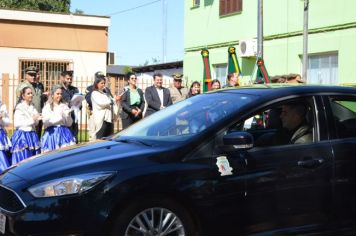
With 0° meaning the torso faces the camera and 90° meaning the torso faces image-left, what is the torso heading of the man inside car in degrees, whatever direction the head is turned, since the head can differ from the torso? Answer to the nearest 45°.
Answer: approximately 90°

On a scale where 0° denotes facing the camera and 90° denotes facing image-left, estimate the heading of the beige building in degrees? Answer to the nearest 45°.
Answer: approximately 0°

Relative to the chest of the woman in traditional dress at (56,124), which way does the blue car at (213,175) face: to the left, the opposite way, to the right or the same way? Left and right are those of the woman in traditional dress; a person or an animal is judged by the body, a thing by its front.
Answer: to the right

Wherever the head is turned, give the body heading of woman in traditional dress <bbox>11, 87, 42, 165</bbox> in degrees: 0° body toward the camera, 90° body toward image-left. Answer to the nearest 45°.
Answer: approximately 315°

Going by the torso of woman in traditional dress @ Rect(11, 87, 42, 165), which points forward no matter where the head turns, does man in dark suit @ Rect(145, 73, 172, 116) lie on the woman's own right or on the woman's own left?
on the woman's own left

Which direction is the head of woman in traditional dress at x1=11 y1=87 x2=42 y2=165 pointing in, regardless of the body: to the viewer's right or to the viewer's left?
to the viewer's right

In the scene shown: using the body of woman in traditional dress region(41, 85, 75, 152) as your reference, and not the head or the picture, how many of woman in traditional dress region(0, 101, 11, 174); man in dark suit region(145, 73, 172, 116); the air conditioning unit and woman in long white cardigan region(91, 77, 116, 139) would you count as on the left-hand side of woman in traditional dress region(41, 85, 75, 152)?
3

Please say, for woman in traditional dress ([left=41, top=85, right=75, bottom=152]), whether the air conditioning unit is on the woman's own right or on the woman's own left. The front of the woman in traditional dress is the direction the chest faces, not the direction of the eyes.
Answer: on the woman's own left

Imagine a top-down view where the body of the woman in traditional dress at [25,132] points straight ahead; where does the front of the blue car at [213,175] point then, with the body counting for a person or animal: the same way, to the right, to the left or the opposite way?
to the right
